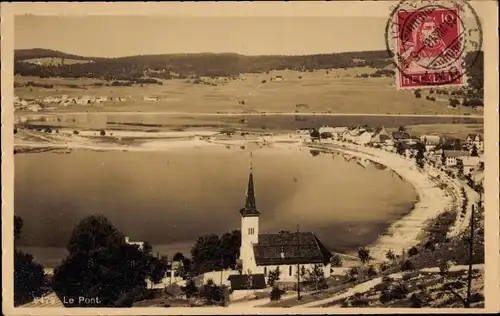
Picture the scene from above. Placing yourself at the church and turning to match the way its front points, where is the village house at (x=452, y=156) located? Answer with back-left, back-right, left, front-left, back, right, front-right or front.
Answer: back

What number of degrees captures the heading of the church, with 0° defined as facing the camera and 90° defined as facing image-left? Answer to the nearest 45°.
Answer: approximately 90°

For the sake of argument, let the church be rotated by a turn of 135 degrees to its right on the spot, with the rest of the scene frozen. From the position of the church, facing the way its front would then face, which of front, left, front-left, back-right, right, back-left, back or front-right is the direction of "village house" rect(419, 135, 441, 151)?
front-right

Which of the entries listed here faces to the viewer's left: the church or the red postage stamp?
the church

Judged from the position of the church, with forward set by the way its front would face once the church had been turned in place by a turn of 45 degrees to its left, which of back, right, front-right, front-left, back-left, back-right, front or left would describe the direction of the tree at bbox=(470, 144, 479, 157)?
back-left

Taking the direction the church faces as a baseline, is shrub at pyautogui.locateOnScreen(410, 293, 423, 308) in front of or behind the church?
behind

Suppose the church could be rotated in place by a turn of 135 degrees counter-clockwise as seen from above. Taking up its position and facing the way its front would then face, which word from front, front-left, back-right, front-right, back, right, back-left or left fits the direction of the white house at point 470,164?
front-left
